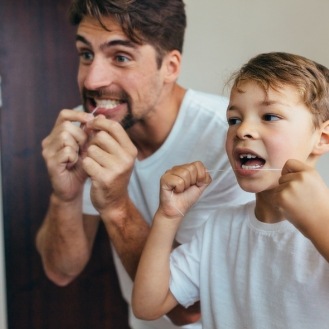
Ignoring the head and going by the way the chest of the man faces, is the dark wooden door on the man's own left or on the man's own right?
on the man's own right

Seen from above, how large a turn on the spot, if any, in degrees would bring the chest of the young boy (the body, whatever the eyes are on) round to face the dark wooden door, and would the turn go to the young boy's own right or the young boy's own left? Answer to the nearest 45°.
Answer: approximately 90° to the young boy's own right

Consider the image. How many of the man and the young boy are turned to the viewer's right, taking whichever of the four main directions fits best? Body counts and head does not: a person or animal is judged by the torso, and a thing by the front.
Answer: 0

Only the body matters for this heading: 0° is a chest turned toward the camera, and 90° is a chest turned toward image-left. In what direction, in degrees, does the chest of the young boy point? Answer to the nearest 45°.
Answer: approximately 45°

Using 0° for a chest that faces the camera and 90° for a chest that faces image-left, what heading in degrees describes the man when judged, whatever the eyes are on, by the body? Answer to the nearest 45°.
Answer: approximately 45°

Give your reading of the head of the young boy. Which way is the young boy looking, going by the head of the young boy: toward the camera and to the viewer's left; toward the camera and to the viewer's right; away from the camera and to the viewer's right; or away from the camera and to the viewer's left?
toward the camera and to the viewer's left
